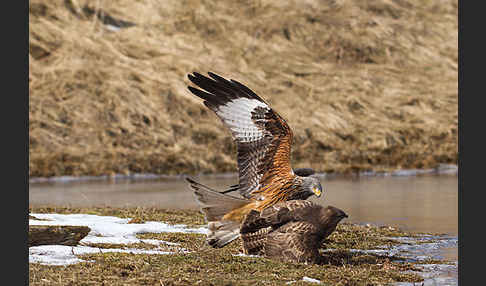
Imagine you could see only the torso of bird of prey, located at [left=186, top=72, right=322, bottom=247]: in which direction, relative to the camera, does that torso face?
to the viewer's right
